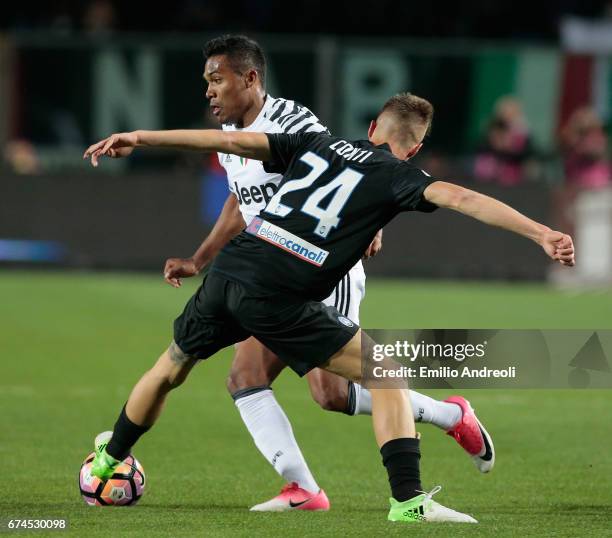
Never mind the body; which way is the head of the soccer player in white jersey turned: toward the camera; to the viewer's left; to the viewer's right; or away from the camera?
to the viewer's left

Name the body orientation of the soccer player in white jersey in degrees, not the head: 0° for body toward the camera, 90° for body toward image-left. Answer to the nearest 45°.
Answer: approximately 45°

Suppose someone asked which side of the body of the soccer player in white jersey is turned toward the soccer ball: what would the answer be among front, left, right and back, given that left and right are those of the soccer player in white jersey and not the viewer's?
front

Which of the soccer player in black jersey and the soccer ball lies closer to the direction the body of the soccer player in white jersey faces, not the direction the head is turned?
the soccer ball
